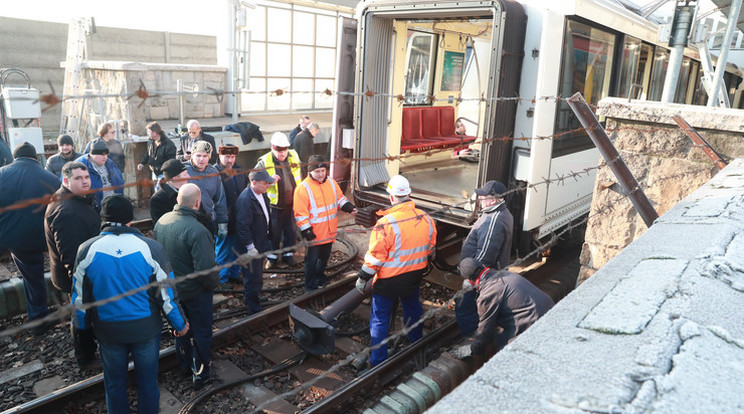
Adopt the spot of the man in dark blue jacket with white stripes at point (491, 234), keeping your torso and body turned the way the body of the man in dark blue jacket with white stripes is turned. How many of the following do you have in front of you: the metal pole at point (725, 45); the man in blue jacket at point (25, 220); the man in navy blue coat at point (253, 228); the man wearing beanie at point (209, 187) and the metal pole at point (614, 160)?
3

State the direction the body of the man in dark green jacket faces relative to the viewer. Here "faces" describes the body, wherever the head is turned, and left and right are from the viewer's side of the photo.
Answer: facing away from the viewer and to the right of the viewer

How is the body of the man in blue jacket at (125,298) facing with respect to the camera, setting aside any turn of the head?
away from the camera

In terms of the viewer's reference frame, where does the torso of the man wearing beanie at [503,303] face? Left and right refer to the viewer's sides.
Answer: facing to the left of the viewer

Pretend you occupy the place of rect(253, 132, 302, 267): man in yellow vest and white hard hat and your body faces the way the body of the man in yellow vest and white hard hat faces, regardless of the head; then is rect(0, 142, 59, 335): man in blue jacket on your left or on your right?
on your right

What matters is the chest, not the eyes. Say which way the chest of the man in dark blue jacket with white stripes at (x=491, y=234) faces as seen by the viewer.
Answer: to the viewer's left

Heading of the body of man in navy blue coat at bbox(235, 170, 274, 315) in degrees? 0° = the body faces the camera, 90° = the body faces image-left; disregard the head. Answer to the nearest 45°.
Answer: approximately 315°

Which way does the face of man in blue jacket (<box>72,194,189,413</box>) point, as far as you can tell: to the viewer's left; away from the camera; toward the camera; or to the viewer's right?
away from the camera
